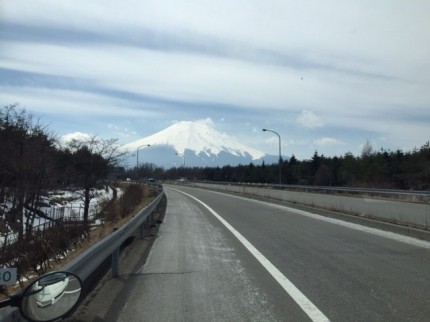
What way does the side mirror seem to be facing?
toward the camera

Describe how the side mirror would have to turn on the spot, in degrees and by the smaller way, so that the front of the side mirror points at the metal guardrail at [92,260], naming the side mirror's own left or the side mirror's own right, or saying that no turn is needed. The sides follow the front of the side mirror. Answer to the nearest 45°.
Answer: approximately 180°
